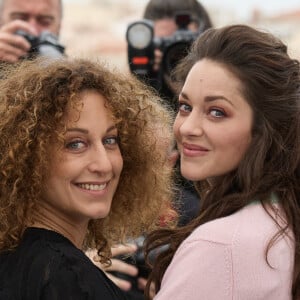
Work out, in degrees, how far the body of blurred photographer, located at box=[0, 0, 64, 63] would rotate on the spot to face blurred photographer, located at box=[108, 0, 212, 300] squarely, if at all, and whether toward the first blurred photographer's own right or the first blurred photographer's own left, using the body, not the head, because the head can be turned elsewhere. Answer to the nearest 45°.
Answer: approximately 45° to the first blurred photographer's own left

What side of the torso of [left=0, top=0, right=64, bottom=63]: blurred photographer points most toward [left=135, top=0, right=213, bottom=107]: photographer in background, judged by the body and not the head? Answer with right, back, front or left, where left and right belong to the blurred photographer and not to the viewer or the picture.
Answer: left

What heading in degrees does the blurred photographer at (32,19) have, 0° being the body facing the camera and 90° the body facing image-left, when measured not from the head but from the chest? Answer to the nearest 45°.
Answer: approximately 0°
